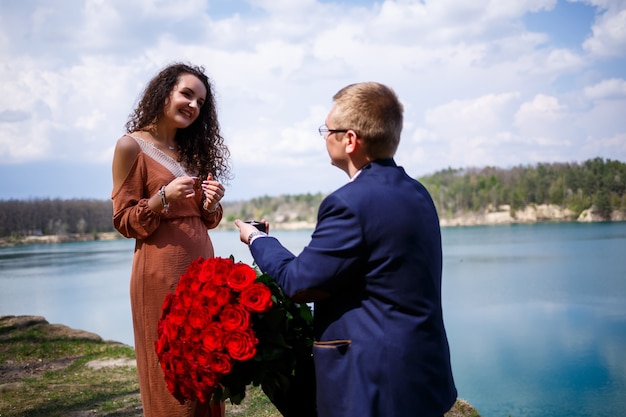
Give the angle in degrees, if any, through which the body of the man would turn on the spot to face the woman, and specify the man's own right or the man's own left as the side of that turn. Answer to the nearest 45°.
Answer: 0° — they already face them

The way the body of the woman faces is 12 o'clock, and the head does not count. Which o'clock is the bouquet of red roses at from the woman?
The bouquet of red roses is roughly at 1 o'clock from the woman.

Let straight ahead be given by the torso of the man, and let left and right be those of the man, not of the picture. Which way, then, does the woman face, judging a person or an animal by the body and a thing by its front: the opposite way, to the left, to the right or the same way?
the opposite way

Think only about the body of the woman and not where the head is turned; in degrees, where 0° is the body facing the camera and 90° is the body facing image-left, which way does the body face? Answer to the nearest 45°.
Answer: approximately 315°

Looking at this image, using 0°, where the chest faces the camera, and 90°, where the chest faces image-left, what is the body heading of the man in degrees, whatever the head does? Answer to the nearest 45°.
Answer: approximately 135°
